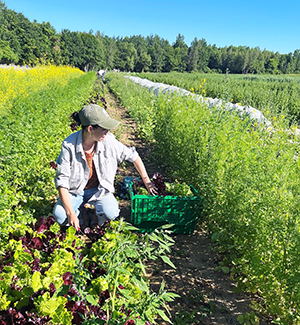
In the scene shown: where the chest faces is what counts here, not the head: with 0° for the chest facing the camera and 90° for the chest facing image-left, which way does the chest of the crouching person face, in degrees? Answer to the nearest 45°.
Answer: approximately 0°

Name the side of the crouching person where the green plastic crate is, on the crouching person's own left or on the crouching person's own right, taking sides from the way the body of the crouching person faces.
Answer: on the crouching person's own left
